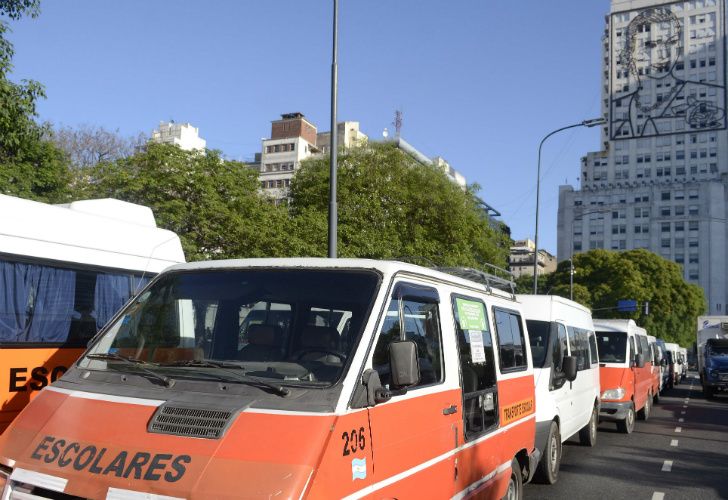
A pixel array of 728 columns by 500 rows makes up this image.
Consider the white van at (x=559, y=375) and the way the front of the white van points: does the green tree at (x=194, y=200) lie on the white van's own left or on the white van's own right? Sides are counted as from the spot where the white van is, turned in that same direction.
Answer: on the white van's own right

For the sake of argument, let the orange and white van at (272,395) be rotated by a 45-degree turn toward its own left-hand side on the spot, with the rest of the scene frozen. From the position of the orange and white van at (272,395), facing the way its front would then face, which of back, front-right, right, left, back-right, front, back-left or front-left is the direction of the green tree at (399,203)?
back

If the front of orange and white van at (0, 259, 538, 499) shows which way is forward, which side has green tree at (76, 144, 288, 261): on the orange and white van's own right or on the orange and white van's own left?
on the orange and white van's own right

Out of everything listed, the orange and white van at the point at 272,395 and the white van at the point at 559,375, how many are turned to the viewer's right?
0

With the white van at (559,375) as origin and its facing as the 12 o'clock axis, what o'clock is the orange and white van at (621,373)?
The orange and white van is roughly at 5 o'clock from the white van.

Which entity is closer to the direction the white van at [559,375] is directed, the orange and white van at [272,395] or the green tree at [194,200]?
the orange and white van

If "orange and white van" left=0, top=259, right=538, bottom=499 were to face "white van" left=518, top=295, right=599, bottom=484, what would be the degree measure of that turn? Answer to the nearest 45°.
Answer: approximately 180°

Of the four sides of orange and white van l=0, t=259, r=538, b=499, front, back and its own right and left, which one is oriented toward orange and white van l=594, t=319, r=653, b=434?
back

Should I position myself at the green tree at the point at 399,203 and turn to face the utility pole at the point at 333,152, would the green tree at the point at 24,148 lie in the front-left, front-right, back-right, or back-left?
front-right

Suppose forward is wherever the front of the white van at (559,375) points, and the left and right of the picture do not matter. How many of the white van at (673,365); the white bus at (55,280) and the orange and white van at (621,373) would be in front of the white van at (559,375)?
1

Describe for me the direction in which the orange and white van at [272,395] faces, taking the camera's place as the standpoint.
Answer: facing the viewer and to the left of the viewer

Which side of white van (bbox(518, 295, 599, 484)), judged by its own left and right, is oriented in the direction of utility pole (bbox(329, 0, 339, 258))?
right

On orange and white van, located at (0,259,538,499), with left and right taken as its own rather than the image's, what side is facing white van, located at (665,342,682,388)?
back

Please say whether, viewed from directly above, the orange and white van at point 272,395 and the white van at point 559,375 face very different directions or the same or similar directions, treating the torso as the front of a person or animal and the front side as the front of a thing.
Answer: same or similar directions
